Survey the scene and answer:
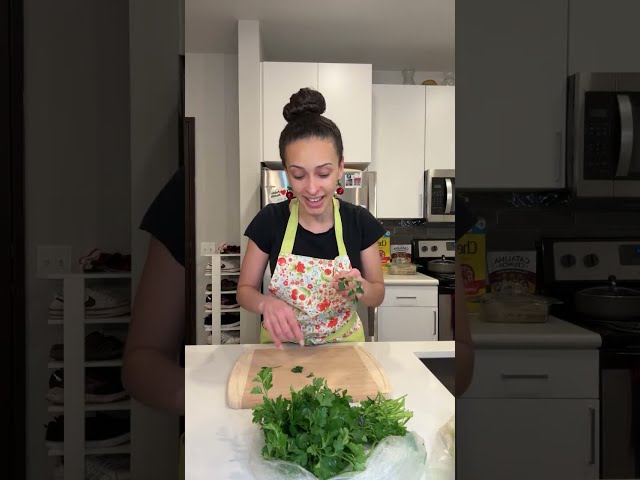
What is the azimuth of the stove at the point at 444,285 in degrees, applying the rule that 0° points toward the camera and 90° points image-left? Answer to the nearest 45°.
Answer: approximately 0°

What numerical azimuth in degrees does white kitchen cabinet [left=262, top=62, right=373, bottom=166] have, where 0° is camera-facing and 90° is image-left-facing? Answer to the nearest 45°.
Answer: approximately 0°
